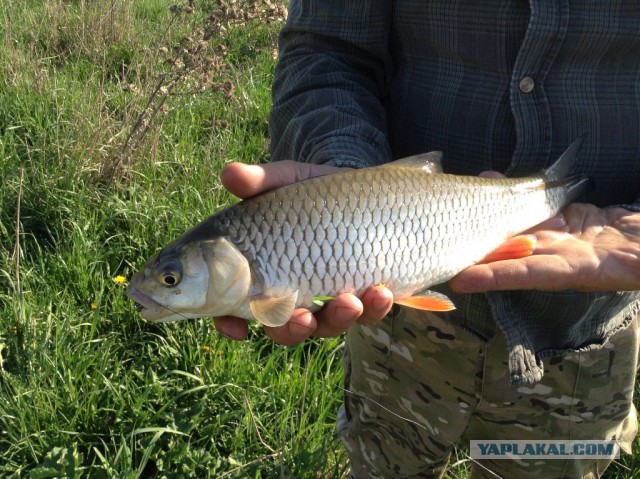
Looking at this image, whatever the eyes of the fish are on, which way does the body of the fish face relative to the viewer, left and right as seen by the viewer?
facing to the left of the viewer
